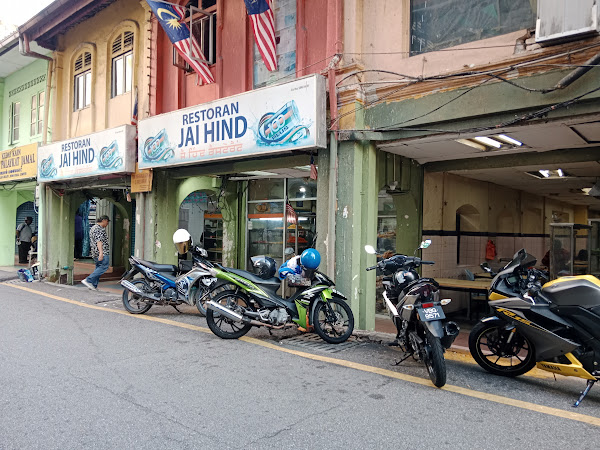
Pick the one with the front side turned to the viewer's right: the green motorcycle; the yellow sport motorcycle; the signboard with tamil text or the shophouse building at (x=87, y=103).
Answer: the green motorcycle

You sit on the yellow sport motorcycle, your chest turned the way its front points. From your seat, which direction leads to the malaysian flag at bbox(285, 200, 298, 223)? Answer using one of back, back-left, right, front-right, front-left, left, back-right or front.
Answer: front-right

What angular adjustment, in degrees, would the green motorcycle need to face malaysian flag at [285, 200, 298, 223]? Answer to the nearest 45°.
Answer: approximately 90° to its left

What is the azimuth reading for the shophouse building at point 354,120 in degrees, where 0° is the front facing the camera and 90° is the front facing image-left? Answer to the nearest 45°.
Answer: approximately 45°

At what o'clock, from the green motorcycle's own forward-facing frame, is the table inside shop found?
The table inside shop is roughly at 11 o'clock from the green motorcycle.

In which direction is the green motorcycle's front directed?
to the viewer's right

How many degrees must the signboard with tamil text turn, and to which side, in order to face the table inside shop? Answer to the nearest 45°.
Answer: approximately 90° to its left

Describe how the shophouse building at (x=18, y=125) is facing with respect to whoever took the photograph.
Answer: facing the viewer and to the left of the viewer

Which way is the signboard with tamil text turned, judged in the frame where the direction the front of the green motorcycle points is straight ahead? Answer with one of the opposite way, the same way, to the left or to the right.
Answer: to the right

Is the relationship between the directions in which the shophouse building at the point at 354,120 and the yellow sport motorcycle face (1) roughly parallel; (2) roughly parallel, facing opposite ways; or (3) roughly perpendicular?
roughly perpendicular

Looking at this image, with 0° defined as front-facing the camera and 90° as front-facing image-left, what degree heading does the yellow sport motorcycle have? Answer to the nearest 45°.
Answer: approximately 90°

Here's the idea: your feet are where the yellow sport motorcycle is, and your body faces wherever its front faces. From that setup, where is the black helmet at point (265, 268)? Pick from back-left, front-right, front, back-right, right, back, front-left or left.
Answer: front
